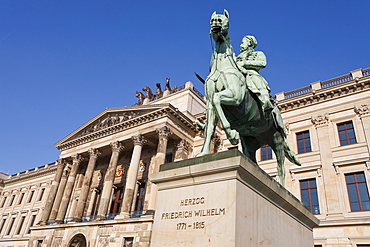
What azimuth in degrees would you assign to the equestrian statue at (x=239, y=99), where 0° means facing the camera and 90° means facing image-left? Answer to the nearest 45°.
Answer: approximately 45°

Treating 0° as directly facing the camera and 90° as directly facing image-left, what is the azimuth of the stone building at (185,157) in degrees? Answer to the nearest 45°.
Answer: approximately 45°

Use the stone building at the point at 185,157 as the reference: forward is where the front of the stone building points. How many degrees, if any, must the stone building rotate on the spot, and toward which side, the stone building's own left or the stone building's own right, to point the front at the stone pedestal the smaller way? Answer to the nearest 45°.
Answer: approximately 45° to the stone building's own left

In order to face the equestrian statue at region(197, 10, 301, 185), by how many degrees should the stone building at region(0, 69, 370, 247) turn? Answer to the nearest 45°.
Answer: approximately 45° to its left
